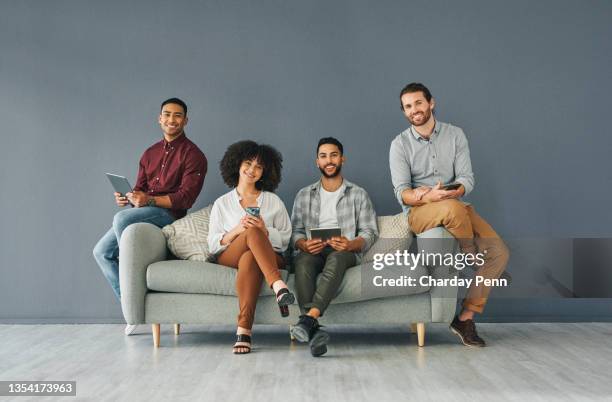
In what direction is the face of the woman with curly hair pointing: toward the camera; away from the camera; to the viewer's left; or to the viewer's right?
toward the camera

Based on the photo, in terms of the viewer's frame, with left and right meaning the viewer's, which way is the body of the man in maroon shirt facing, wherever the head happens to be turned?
facing the viewer and to the left of the viewer

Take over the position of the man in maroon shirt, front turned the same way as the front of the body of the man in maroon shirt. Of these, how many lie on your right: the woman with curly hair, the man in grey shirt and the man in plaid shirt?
0

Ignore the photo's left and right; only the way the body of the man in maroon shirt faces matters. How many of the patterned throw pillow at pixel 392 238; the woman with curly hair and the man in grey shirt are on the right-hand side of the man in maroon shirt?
0

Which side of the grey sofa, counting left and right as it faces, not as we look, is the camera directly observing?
front

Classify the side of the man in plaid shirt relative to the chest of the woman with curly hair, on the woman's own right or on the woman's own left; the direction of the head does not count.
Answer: on the woman's own left

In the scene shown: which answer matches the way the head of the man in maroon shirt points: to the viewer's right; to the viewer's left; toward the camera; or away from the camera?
toward the camera

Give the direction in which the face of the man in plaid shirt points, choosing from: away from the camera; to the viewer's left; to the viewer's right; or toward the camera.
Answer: toward the camera

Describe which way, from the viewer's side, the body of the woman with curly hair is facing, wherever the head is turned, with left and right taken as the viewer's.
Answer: facing the viewer

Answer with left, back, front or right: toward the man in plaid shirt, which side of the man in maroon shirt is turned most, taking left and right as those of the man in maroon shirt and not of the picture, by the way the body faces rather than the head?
left
